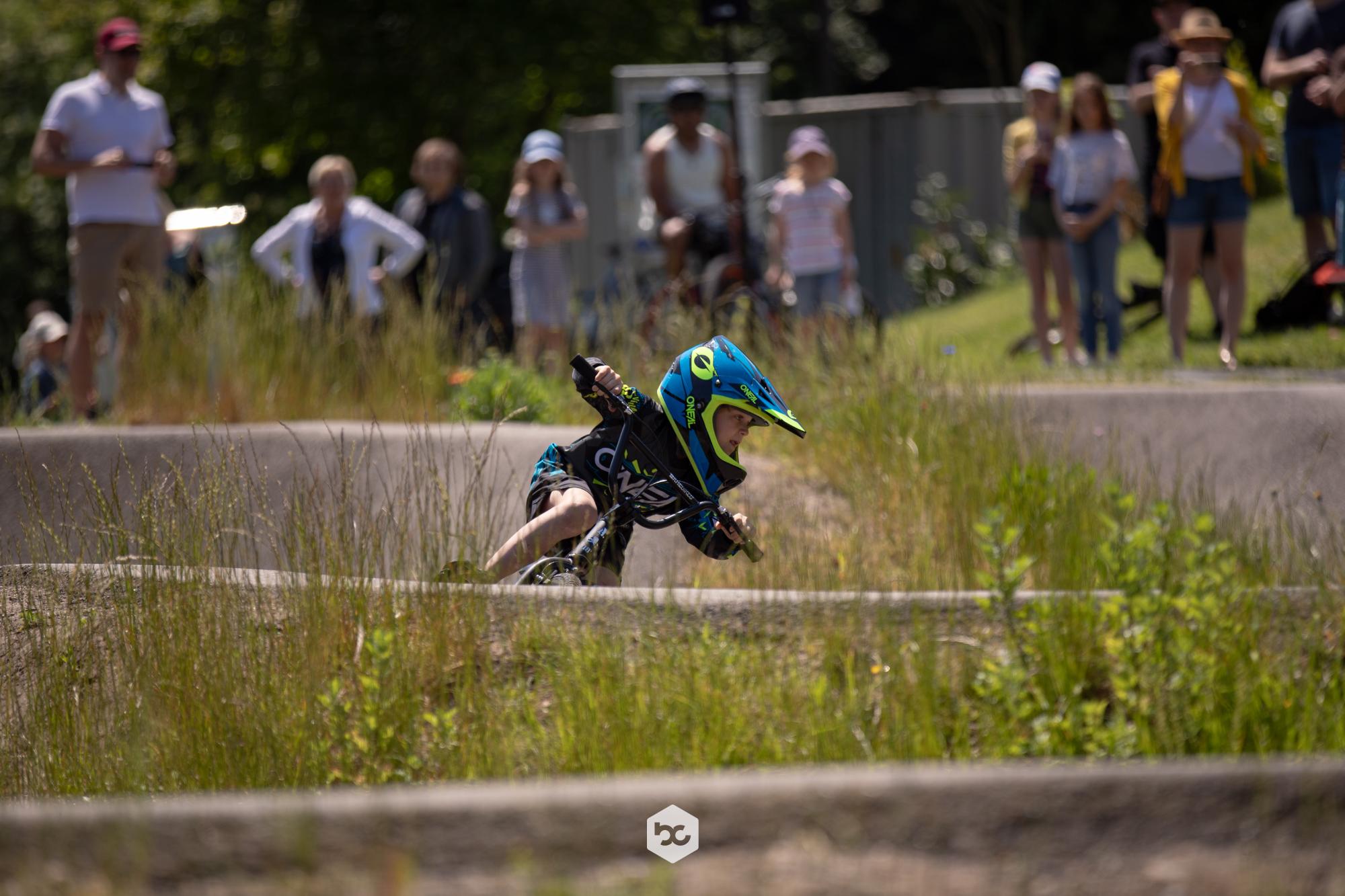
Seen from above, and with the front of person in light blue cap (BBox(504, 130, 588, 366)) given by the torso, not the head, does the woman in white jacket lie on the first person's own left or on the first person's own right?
on the first person's own right

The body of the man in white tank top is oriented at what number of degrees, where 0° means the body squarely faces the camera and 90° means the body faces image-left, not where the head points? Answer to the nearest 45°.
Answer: approximately 0°

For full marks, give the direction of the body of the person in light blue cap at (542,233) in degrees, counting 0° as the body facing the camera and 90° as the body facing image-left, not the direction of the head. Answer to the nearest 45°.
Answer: approximately 0°
